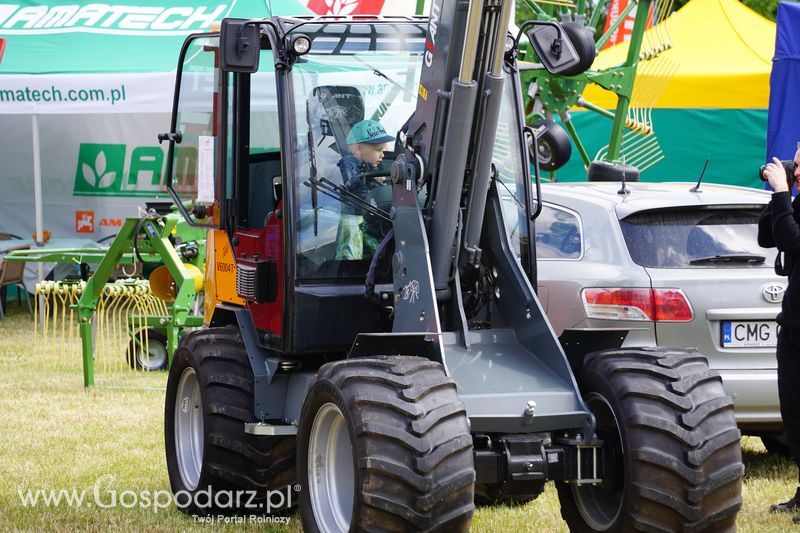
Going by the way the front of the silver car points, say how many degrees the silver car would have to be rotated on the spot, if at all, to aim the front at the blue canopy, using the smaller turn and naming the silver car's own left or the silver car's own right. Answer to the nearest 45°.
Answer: approximately 45° to the silver car's own right

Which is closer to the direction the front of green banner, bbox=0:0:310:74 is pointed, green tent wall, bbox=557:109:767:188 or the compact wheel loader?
the compact wheel loader

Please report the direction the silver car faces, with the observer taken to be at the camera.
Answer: facing away from the viewer and to the left of the viewer

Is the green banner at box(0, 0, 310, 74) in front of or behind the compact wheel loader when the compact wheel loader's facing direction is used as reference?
behind

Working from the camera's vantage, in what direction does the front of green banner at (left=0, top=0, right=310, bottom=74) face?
facing the viewer

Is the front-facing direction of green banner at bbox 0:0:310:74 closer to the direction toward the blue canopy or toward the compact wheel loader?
the compact wheel loader

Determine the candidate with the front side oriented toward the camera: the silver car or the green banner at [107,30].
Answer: the green banner

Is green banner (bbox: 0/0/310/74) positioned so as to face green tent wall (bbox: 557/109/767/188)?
no

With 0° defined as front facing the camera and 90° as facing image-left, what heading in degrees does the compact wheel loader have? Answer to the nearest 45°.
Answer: approximately 315°

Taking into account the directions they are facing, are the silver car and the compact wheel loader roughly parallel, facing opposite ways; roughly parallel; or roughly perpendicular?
roughly parallel, facing opposite ways

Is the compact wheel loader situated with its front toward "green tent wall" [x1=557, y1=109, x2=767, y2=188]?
no

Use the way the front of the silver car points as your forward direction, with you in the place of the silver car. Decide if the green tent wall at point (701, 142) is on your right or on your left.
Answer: on your right

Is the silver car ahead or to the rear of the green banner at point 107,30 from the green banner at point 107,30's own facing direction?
ahead

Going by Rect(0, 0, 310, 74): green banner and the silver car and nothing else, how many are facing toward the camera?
1

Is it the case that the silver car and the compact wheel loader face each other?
no

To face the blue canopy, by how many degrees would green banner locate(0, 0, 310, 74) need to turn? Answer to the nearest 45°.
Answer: approximately 45° to its left

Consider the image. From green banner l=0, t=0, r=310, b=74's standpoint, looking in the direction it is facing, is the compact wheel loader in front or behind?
in front
